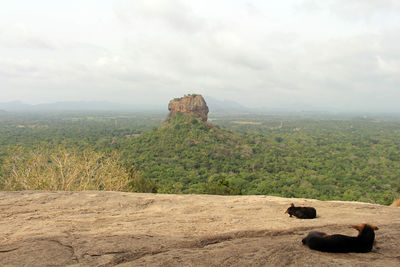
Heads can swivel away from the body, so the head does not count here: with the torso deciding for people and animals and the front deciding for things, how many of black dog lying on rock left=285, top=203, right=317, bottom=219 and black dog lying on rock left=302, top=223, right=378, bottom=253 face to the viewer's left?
1

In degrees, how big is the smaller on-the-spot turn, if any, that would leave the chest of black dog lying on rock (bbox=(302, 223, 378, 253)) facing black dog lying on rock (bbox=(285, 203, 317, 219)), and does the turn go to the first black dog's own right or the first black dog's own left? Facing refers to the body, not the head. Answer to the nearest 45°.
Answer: approximately 90° to the first black dog's own left

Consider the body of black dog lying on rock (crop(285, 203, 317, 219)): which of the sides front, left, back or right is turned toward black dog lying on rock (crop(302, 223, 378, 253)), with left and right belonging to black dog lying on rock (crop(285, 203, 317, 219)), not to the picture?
left

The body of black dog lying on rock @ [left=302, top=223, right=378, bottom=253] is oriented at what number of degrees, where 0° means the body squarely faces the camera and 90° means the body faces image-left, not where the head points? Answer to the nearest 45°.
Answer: approximately 270°

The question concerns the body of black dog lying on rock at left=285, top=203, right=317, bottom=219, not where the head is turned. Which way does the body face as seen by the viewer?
to the viewer's left

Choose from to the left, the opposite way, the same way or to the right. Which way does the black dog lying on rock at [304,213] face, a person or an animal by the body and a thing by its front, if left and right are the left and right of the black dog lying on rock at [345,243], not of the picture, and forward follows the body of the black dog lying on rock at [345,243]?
the opposite way
